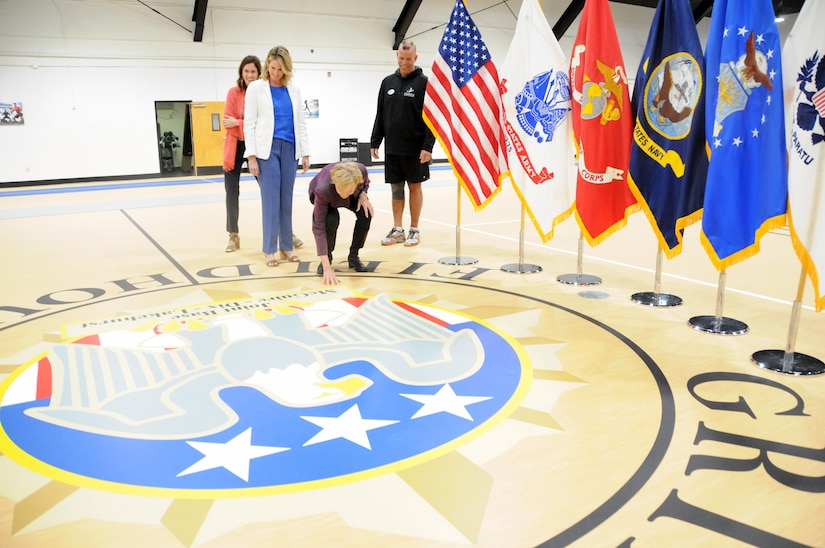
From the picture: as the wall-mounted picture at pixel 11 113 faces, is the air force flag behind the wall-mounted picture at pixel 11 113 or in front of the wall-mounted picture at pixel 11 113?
in front

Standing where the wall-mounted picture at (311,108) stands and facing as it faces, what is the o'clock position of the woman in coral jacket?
The woman in coral jacket is roughly at 12 o'clock from the wall-mounted picture.

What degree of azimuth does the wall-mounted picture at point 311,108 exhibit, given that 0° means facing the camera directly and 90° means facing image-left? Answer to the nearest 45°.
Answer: approximately 0°

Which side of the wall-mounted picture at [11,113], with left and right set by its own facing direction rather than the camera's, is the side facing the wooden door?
left

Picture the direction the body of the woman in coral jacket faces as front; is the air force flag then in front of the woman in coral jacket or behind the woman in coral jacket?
in front

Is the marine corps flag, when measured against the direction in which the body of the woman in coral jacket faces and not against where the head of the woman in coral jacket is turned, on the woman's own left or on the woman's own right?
on the woman's own left

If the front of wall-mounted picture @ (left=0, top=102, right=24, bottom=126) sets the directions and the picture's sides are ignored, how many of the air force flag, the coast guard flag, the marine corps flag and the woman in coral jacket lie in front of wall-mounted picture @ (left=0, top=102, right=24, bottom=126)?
4

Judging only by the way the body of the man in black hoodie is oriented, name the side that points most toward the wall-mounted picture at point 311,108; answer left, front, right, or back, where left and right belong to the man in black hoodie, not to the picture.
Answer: back

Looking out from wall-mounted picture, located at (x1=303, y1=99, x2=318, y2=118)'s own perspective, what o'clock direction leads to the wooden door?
The wooden door is roughly at 2 o'clock from the wall-mounted picture.

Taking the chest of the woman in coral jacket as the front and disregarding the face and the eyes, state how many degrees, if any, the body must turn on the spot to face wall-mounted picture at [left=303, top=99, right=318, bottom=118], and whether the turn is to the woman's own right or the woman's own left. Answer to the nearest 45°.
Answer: approximately 180°

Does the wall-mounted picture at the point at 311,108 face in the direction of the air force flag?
yes

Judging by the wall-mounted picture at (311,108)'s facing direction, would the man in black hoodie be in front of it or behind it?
in front
